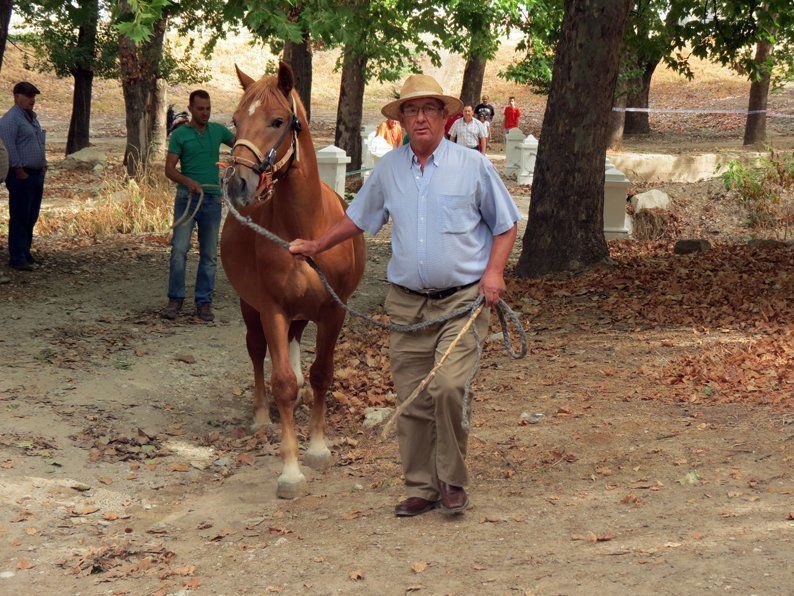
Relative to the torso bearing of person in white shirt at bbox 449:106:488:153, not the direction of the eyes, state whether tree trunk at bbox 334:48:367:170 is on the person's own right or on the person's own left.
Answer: on the person's own right

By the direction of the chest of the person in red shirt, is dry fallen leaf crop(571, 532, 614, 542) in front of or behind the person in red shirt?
in front

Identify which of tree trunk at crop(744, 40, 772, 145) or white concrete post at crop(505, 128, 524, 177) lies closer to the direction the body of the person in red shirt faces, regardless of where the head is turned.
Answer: the white concrete post

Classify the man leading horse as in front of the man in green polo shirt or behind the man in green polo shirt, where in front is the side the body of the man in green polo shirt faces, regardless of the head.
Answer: in front

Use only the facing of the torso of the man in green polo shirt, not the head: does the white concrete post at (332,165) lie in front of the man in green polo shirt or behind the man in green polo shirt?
behind

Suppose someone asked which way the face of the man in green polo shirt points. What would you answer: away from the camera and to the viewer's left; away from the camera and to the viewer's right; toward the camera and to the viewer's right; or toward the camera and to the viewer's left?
toward the camera and to the viewer's right

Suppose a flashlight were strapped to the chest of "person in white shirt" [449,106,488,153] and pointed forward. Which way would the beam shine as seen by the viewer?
toward the camera

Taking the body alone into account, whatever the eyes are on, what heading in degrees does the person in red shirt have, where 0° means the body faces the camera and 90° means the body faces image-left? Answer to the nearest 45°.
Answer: approximately 0°

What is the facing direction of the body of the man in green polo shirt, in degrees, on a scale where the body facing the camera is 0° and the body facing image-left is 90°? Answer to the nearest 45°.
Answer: approximately 0°

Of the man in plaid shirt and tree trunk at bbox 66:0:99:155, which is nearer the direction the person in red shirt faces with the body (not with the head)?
the man in plaid shirt

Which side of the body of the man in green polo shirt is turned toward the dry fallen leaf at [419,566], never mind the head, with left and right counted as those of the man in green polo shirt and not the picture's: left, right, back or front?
front

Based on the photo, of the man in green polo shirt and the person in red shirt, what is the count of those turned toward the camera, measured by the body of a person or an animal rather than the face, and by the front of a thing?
2

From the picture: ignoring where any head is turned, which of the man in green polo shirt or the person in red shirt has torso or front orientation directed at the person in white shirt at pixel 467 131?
the person in red shirt
